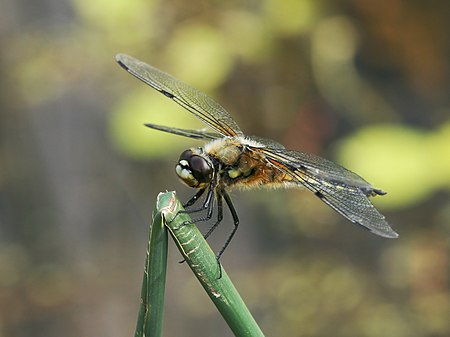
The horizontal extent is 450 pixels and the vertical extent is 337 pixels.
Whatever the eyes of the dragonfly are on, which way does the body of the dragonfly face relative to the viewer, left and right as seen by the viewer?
facing the viewer and to the left of the viewer
